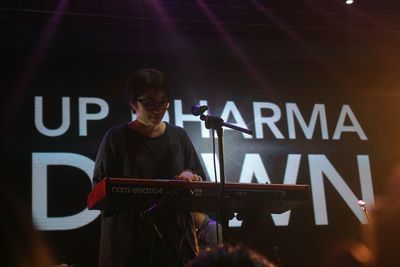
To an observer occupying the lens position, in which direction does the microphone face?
facing to the left of the viewer
